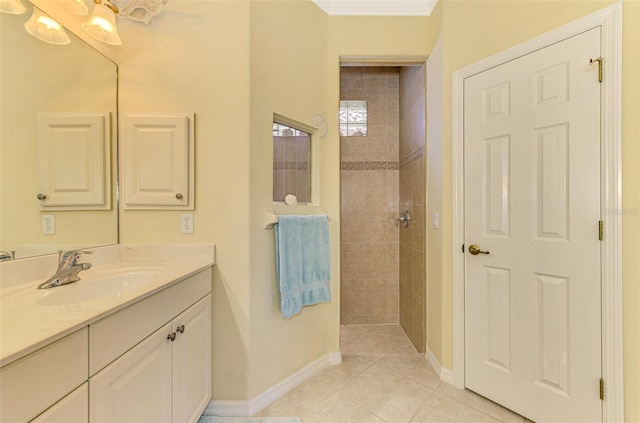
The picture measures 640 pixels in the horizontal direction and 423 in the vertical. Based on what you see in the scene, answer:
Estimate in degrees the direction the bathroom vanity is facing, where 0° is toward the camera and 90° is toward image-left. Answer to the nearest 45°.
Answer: approximately 315°

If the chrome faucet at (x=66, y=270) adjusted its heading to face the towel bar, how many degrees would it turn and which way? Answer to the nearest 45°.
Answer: approximately 45° to its left
